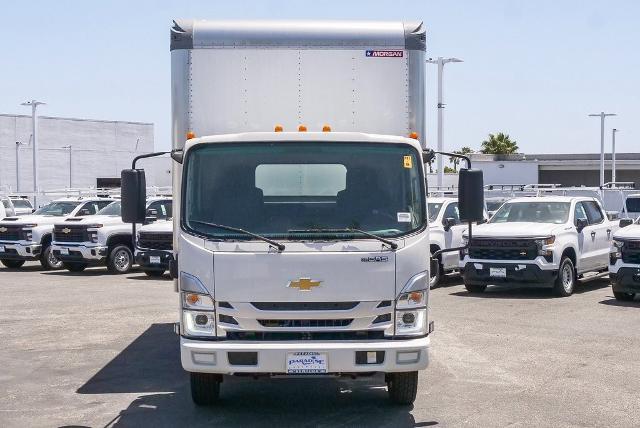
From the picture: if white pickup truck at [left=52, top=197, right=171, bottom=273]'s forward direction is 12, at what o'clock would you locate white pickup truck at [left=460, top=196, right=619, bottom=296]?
white pickup truck at [left=460, top=196, right=619, bottom=296] is roughly at 9 o'clock from white pickup truck at [left=52, top=197, right=171, bottom=273].

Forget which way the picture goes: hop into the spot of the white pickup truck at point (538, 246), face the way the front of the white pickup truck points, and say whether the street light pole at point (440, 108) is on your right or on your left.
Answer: on your right

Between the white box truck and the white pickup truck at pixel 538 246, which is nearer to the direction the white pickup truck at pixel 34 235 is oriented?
the white box truck

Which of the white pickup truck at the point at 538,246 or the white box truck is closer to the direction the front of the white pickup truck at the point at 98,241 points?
the white box truck

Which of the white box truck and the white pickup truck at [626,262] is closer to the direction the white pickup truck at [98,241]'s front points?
the white box truck

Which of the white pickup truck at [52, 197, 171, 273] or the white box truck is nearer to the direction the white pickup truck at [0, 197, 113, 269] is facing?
the white box truck

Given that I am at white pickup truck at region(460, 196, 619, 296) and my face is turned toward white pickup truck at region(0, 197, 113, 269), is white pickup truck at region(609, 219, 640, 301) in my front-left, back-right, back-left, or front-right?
back-left

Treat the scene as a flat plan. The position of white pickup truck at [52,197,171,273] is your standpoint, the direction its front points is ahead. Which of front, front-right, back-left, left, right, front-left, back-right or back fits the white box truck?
front-left

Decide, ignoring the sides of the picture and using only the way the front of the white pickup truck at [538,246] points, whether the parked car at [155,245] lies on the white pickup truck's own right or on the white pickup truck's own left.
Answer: on the white pickup truck's own right

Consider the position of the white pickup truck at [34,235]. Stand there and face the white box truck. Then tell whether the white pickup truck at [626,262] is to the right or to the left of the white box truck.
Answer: left

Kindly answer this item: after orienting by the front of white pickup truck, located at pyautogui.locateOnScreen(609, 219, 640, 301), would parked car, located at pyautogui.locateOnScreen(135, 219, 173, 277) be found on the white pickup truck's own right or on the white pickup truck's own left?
on the white pickup truck's own right

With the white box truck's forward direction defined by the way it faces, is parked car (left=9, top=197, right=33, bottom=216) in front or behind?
behind
